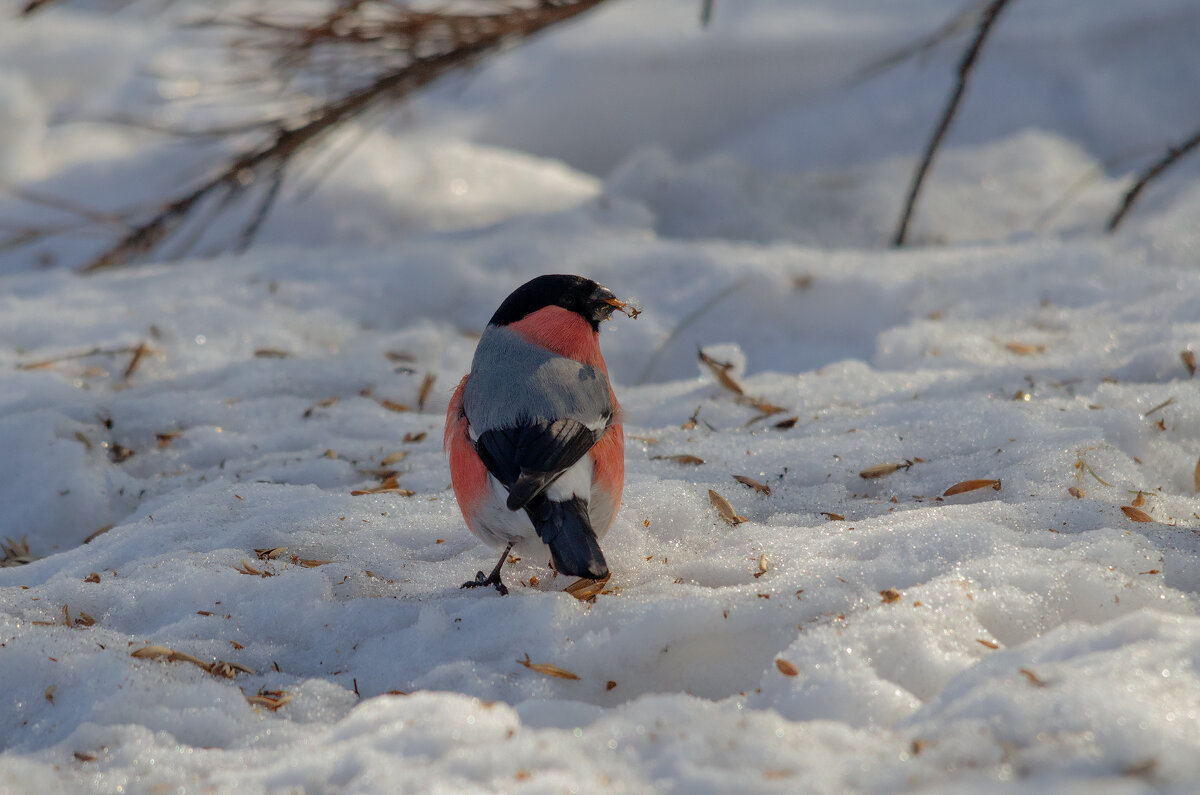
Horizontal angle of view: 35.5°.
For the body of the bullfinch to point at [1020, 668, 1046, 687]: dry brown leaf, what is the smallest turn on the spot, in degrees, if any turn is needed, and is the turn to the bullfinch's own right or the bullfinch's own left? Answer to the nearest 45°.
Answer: approximately 135° to the bullfinch's own right

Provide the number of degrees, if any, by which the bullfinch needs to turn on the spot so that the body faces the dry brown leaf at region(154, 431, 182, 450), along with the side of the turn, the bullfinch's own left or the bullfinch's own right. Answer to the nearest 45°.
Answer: approximately 45° to the bullfinch's own left

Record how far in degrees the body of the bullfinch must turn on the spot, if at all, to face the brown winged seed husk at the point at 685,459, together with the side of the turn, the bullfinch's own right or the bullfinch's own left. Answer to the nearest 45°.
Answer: approximately 45° to the bullfinch's own right

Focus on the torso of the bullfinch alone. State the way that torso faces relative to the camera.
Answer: away from the camera

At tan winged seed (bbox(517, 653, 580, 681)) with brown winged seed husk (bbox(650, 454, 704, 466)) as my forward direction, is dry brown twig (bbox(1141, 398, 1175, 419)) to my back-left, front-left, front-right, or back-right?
front-right

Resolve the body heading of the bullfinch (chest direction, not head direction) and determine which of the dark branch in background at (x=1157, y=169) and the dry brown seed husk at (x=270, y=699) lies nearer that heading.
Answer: the dark branch in background

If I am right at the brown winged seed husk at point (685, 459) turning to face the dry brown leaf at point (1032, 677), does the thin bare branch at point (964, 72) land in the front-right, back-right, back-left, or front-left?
back-left

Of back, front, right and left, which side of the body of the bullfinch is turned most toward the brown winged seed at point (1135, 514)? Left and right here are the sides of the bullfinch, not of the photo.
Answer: right

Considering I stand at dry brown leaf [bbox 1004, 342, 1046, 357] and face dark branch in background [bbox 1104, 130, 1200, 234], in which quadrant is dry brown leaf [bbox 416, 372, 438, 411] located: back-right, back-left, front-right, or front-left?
back-left

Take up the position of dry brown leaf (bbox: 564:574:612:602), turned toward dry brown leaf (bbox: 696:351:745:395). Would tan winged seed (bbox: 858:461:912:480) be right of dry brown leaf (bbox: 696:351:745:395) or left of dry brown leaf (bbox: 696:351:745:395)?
right

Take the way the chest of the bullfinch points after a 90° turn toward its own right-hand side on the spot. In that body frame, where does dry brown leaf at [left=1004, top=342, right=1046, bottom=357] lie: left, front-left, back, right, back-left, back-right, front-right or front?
front-left

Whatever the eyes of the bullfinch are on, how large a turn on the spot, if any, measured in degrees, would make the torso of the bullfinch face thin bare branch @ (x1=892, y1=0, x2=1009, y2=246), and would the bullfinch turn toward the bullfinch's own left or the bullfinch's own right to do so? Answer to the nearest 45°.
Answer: approximately 45° to the bullfinch's own right
